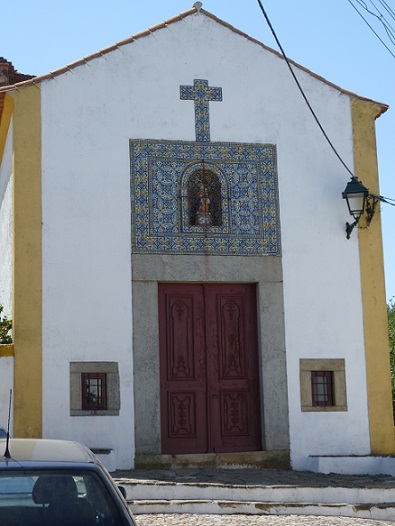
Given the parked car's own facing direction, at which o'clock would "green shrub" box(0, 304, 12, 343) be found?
The green shrub is roughly at 12 o'clock from the parked car.

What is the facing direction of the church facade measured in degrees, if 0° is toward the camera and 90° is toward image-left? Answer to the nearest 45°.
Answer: approximately 0°

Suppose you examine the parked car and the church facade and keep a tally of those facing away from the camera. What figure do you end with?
1

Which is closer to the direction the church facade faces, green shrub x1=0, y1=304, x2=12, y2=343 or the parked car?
the parked car

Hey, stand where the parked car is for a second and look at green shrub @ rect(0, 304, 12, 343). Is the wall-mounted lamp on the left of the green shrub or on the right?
right

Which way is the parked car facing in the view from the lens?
facing away from the viewer

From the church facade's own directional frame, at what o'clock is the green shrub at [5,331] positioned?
The green shrub is roughly at 3 o'clock from the church facade.

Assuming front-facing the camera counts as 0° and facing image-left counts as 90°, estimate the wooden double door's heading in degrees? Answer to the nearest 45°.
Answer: approximately 0°

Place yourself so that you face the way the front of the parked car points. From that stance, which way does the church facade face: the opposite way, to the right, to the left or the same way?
the opposite way
